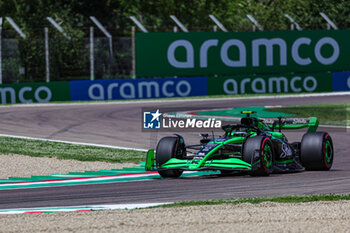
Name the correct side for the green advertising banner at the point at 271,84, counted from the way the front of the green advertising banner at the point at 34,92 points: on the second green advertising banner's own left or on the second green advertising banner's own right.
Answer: on the second green advertising banner's own left

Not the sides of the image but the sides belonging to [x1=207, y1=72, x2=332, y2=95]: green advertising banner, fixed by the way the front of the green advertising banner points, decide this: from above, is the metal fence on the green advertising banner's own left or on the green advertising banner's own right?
on the green advertising banner's own right

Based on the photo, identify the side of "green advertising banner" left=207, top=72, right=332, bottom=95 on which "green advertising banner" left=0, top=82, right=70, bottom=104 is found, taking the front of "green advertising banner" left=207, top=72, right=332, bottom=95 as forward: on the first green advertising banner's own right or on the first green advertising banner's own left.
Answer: on the first green advertising banner's own right

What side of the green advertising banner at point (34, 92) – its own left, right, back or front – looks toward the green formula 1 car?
front

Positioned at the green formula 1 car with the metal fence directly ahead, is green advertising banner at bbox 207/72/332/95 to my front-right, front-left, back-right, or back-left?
front-right

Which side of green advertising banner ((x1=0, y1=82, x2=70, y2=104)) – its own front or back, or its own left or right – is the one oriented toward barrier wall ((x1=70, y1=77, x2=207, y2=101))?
left

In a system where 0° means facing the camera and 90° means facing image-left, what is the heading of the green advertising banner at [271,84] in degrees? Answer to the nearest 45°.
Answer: approximately 0°

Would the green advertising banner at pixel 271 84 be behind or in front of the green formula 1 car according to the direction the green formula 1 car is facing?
behind

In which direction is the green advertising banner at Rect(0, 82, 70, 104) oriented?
toward the camera

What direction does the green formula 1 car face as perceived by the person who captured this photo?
facing the viewer and to the left of the viewer
